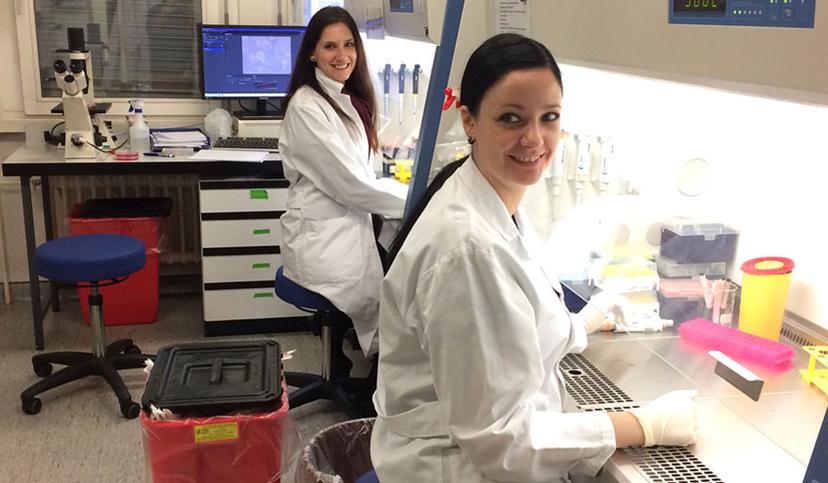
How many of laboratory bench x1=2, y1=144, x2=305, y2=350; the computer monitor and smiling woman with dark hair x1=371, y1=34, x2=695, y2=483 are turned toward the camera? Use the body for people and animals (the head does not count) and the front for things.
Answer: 2

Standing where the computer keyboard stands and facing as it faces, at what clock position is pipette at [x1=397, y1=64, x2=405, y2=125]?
The pipette is roughly at 10 o'clock from the computer keyboard.

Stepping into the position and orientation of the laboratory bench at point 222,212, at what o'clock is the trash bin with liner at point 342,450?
The trash bin with liner is roughly at 12 o'clock from the laboratory bench.

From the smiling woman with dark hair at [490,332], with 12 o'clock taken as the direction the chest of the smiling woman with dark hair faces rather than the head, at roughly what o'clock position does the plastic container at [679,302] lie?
The plastic container is roughly at 10 o'clock from the smiling woman with dark hair.

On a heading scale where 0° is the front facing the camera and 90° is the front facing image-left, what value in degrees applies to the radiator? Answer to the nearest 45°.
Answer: approximately 0°

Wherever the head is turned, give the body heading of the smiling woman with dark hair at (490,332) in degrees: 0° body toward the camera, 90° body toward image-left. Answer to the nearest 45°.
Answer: approximately 270°
